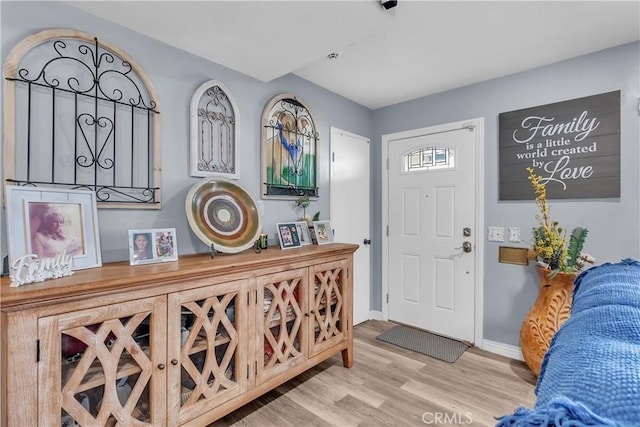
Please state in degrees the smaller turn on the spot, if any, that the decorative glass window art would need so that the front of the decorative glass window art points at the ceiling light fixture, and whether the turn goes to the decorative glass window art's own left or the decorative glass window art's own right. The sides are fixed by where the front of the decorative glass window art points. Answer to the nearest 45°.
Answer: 0° — it already faces it

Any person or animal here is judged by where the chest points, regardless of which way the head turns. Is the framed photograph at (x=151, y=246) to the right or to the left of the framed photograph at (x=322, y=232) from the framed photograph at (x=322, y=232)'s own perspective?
on its right

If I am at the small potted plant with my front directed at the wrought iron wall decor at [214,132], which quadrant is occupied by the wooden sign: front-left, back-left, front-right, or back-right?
back-left

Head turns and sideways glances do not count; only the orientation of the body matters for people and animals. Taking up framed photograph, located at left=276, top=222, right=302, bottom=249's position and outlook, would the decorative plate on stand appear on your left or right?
on your right

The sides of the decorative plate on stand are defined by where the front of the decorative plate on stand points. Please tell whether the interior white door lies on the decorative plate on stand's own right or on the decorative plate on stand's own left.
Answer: on the decorative plate on stand's own left

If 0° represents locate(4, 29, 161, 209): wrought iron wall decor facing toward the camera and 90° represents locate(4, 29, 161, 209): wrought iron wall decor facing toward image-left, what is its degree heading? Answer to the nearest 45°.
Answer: approximately 315°

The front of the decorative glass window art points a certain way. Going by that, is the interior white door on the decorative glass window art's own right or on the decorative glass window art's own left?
on the decorative glass window art's own left

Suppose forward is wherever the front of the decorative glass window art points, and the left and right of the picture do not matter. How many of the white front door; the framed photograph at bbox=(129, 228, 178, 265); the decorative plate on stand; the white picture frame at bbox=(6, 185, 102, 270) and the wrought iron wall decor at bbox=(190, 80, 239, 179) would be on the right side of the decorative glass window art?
4

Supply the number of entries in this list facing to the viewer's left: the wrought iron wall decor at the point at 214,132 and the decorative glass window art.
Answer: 0

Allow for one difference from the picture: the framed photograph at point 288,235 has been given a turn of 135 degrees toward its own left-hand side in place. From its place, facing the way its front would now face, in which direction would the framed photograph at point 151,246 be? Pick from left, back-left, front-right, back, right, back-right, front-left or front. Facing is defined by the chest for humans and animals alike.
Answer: back-left

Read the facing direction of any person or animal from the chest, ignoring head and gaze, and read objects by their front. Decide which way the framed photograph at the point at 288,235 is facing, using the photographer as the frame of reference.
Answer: facing the viewer and to the right of the viewer
